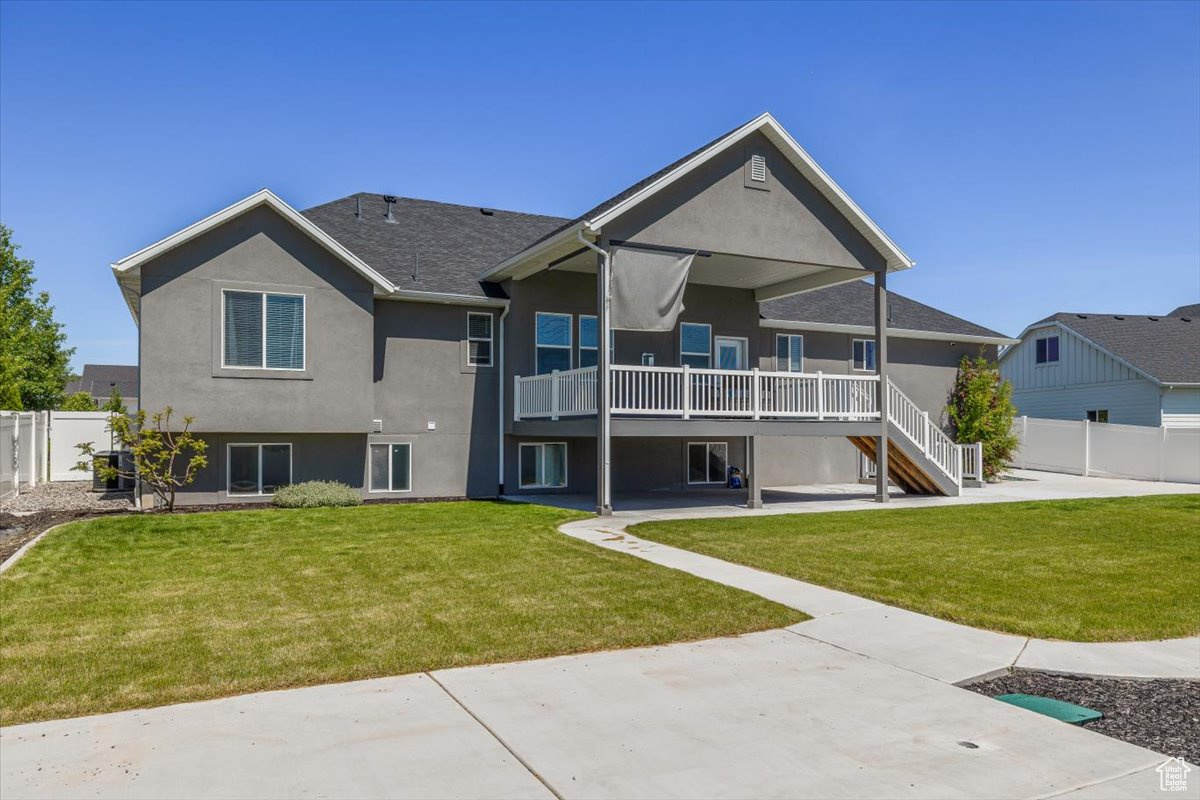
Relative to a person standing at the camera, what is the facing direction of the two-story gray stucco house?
facing away from the viewer

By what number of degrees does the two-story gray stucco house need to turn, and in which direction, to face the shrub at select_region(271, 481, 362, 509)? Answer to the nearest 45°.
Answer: approximately 90° to its left

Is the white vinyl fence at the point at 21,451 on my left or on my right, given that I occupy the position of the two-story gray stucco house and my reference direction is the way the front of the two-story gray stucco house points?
on my left

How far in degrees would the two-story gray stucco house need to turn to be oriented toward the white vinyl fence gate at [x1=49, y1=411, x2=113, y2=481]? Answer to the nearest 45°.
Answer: approximately 45° to its left

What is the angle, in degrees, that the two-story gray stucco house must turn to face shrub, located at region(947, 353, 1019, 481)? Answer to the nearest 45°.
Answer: approximately 45° to its right

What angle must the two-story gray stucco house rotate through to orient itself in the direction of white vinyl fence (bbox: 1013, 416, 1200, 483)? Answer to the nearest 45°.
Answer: approximately 45° to its right

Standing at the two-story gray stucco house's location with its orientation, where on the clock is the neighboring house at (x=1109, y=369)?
The neighboring house is roughly at 2 o'clock from the two-story gray stucco house.

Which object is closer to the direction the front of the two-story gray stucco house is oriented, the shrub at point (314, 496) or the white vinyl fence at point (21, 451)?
the white vinyl fence
